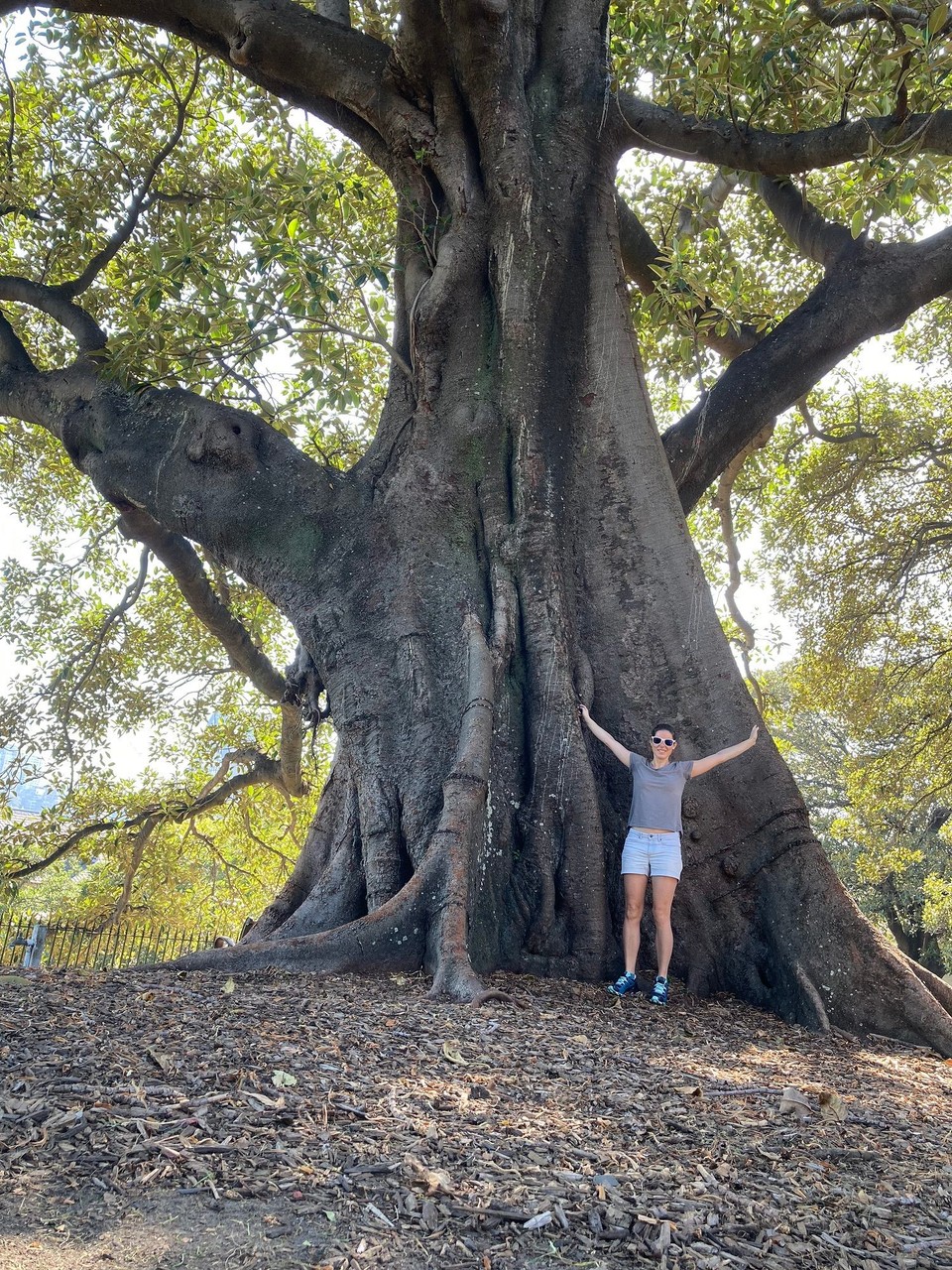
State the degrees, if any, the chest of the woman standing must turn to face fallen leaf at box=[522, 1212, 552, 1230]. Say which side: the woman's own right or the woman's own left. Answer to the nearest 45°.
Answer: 0° — they already face it

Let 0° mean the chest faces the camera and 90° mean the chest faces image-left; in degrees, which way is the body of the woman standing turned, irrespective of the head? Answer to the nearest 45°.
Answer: approximately 0°

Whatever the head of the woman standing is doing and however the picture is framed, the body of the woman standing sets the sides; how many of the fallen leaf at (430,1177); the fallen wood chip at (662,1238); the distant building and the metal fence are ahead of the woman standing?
2

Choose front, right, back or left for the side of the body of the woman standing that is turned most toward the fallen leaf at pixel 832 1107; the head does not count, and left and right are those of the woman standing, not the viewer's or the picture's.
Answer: front

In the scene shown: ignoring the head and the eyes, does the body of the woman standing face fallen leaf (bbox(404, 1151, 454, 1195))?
yes

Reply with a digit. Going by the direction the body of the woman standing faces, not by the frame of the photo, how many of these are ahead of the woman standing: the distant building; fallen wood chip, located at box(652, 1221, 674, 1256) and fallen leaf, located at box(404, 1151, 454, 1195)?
2

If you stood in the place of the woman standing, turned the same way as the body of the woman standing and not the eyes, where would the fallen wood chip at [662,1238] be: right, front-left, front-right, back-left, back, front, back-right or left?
front

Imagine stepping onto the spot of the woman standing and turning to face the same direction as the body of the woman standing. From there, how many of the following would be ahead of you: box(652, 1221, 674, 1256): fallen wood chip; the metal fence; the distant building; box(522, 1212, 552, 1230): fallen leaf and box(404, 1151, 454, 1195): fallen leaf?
3

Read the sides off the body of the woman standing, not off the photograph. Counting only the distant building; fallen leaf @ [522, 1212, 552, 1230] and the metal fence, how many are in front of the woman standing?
1

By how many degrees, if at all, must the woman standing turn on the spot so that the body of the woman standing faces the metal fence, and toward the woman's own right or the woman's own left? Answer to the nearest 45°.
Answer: approximately 135° to the woman's own right

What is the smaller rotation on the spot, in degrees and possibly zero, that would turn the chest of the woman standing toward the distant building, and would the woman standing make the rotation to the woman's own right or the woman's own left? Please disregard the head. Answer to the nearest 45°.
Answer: approximately 135° to the woman's own right
